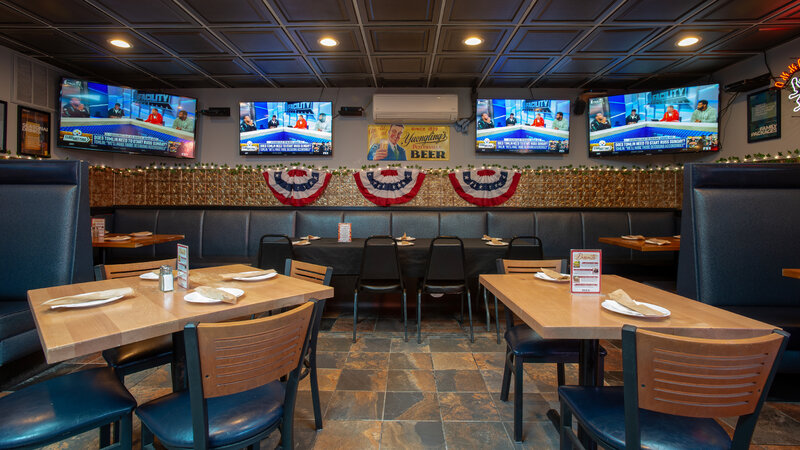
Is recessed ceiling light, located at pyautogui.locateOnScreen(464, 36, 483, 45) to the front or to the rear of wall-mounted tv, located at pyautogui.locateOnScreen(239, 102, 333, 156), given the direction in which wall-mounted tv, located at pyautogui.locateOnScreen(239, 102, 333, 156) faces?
to the front

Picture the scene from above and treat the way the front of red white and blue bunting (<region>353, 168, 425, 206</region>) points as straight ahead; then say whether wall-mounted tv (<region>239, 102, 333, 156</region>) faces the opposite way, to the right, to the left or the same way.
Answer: the same way

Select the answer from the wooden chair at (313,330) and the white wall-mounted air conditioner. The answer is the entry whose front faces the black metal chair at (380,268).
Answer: the white wall-mounted air conditioner

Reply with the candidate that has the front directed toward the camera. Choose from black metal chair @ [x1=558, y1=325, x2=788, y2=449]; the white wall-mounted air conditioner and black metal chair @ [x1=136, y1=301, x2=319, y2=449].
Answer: the white wall-mounted air conditioner

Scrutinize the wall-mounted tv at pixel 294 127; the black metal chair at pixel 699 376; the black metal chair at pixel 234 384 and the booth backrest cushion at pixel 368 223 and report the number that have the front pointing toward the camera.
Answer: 2

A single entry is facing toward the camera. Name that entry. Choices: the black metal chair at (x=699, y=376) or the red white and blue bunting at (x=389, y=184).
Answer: the red white and blue bunting

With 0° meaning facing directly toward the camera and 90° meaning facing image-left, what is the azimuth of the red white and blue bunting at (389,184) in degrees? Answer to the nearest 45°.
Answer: approximately 0°

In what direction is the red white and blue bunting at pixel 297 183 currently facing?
toward the camera

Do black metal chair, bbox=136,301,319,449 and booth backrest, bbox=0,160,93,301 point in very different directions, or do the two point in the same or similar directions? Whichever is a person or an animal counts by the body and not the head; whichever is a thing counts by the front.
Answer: very different directions

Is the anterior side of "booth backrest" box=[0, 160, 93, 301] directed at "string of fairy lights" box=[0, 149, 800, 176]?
no

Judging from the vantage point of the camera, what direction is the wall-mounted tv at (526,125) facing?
facing the viewer

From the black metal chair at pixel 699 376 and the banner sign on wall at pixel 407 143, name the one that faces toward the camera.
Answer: the banner sign on wall

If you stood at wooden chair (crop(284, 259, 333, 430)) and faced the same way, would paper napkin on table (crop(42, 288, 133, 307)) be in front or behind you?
in front

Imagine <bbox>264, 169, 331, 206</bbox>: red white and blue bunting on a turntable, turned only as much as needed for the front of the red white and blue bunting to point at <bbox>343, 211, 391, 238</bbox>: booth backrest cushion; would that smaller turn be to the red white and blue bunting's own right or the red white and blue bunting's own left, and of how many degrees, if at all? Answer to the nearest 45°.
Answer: approximately 45° to the red white and blue bunting's own left

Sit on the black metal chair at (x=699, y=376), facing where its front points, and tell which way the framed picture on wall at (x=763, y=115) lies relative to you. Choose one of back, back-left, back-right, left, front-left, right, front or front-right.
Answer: front-right
